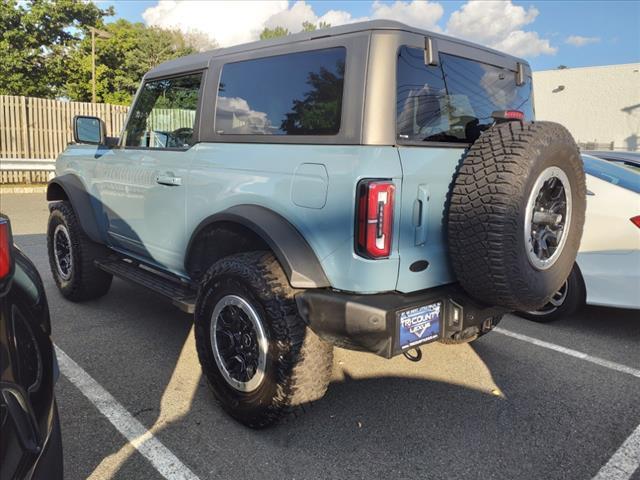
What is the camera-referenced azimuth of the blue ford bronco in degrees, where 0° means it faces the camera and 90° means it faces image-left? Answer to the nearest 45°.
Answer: approximately 135°

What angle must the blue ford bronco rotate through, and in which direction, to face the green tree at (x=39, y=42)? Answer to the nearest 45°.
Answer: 0° — it already faces it

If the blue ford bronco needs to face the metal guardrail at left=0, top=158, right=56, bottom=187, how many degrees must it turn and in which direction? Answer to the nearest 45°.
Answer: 0° — it already faces it

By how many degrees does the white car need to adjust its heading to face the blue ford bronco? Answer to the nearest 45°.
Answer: approximately 45° to its left

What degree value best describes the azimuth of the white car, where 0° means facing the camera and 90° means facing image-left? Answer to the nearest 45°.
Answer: approximately 90°

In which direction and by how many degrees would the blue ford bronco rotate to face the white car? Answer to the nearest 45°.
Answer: approximately 90° to its right

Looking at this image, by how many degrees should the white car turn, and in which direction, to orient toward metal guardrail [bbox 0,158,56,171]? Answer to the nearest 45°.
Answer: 0° — it already faces it
